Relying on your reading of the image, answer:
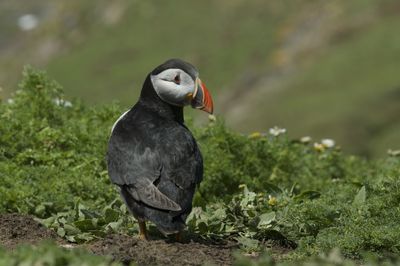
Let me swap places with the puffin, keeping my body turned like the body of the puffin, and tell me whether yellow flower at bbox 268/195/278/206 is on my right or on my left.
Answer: on my right

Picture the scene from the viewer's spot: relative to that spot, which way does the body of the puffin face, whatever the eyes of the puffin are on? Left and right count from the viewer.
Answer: facing away from the viewer and to the left of the viewer
